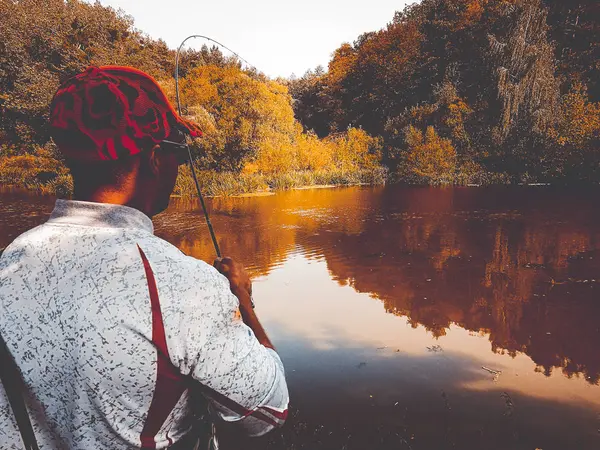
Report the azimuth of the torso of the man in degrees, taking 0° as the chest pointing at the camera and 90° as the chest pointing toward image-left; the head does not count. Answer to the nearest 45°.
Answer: approximately 225°

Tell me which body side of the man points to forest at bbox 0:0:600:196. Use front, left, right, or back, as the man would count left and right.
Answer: front

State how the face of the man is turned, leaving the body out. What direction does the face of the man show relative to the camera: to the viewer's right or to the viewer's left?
to the viewer's right
